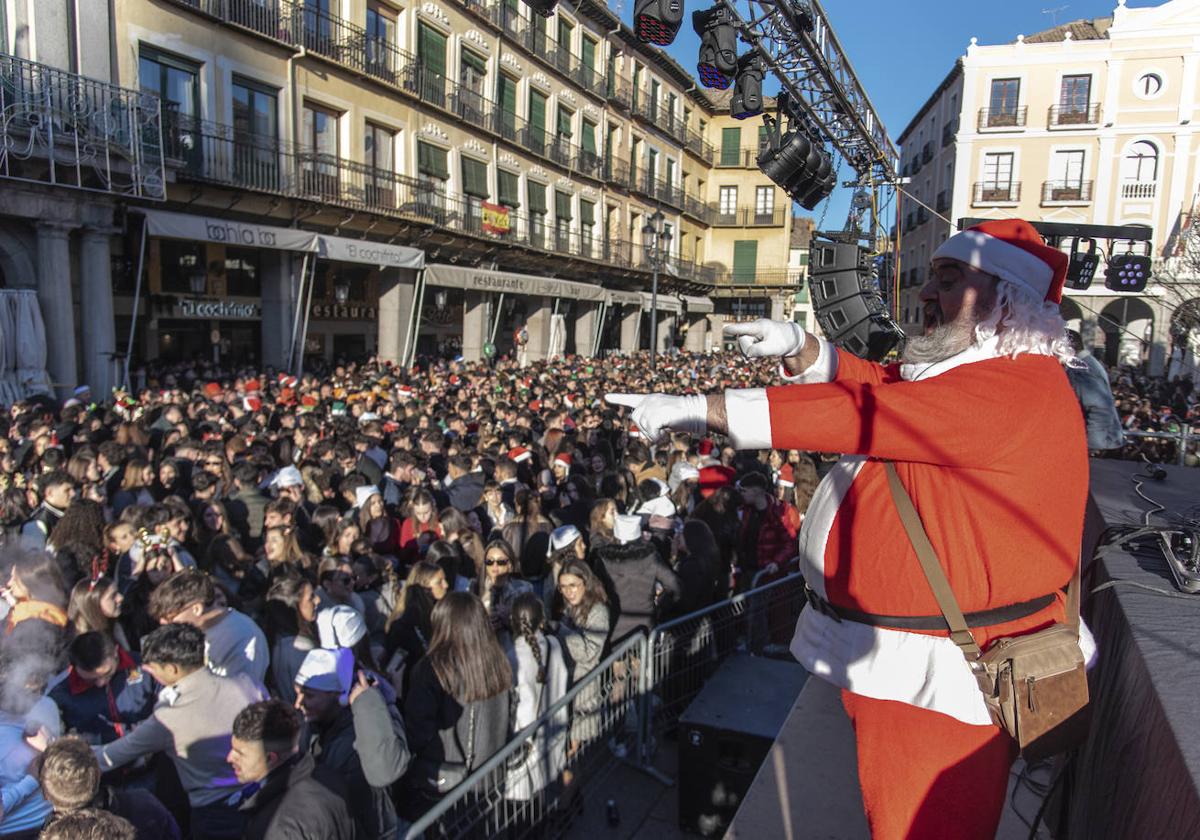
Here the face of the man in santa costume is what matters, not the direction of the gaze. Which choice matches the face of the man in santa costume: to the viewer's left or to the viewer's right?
to the viewer's left

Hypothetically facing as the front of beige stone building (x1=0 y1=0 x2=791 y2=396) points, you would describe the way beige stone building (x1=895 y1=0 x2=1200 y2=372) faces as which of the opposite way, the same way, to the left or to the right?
to the right

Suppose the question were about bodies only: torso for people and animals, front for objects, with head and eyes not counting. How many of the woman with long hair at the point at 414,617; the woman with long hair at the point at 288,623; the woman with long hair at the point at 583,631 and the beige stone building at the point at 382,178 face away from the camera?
0

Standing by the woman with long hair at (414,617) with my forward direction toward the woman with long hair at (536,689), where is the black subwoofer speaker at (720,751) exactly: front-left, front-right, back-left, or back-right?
front-left

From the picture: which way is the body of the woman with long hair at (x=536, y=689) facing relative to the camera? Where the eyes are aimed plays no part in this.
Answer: away from the camera

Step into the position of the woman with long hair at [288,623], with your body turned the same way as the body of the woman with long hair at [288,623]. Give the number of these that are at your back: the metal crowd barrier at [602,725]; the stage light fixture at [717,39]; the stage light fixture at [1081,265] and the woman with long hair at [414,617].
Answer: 0

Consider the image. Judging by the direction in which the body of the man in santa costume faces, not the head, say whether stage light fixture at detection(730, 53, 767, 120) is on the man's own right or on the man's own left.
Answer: on the man's own right

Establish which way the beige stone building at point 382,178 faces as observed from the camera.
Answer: facing the viewer and to the right of the viewer

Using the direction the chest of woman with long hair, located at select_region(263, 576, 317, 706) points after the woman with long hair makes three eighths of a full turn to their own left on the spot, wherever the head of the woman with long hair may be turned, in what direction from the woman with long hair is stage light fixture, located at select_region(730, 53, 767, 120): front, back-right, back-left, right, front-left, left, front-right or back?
right

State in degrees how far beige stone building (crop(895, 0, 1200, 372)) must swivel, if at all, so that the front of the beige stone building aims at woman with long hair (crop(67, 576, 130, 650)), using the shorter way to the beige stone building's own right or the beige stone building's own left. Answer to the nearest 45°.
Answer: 0° — it already faces them

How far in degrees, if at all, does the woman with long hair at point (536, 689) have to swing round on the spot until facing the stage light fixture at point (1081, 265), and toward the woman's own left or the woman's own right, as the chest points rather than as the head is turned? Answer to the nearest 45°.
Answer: approximately 45° to the woman's own right

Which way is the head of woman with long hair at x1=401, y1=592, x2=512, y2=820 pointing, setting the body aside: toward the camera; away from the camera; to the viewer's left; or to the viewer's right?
away from the camera

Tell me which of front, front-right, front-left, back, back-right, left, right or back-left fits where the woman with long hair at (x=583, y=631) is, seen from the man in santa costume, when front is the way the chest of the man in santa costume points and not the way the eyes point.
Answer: front-right

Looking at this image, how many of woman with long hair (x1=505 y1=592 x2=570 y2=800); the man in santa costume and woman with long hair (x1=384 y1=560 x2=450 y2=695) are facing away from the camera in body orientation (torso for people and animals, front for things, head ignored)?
1

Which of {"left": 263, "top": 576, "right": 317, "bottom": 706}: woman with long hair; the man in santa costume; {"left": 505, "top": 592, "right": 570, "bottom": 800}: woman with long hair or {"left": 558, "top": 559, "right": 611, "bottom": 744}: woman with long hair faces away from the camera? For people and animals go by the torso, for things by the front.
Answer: {"left": 505, "top": 592, "right": 570, "bottom": 800}: woman with long hair

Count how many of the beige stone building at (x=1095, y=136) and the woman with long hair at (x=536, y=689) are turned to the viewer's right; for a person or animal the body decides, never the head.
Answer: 0

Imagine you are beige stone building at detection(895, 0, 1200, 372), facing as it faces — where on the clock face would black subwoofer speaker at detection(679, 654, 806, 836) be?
The black subwoofer speaker is roughly at 12 o'clock from the beige stone building.

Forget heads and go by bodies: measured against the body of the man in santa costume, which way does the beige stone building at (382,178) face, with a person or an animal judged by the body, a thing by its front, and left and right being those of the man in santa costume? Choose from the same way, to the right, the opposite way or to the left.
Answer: the opposite way

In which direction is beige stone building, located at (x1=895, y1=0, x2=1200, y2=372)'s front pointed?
toward the camera
